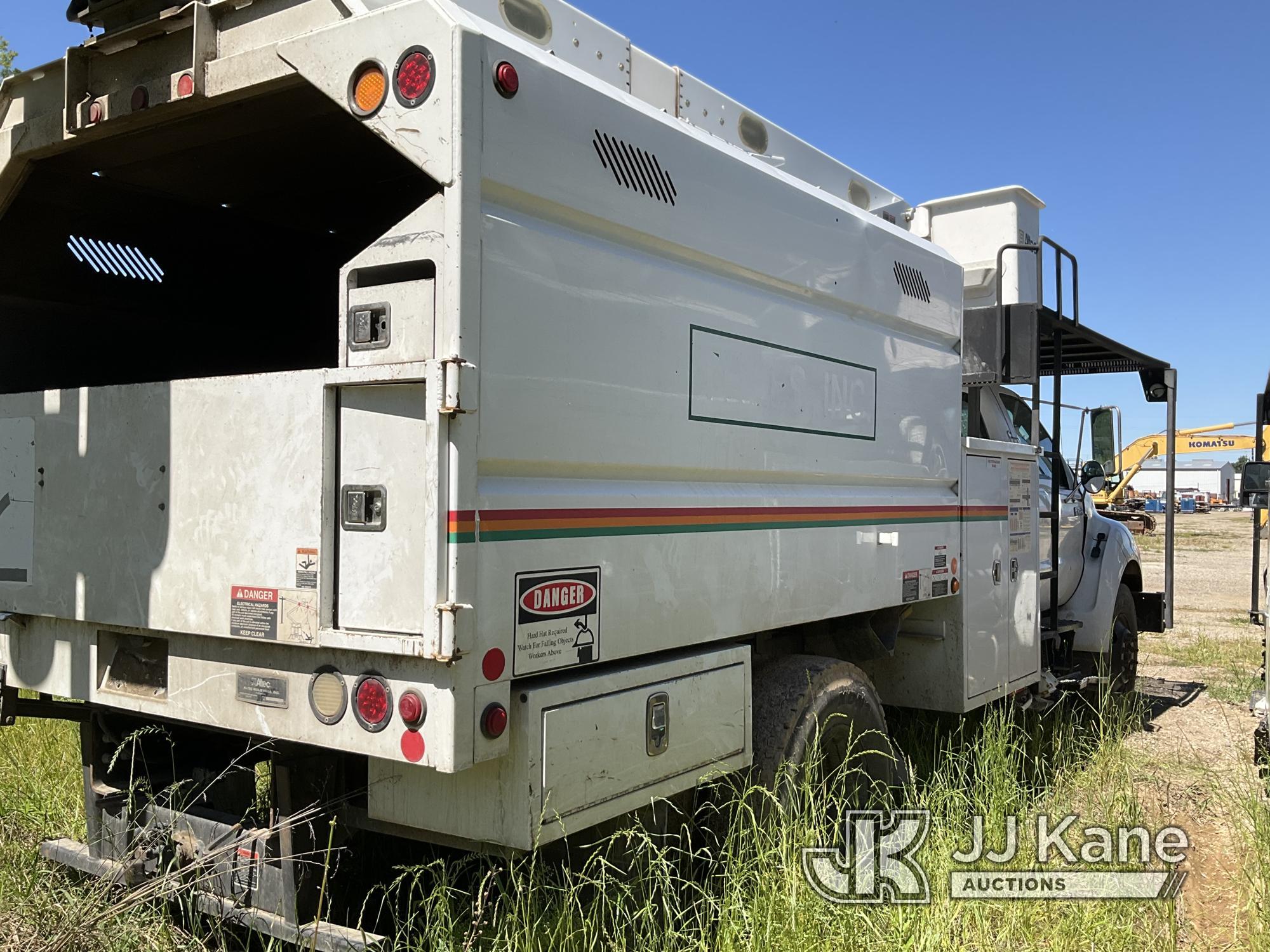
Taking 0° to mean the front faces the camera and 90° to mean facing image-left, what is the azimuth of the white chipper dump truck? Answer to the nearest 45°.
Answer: approximately 225°
